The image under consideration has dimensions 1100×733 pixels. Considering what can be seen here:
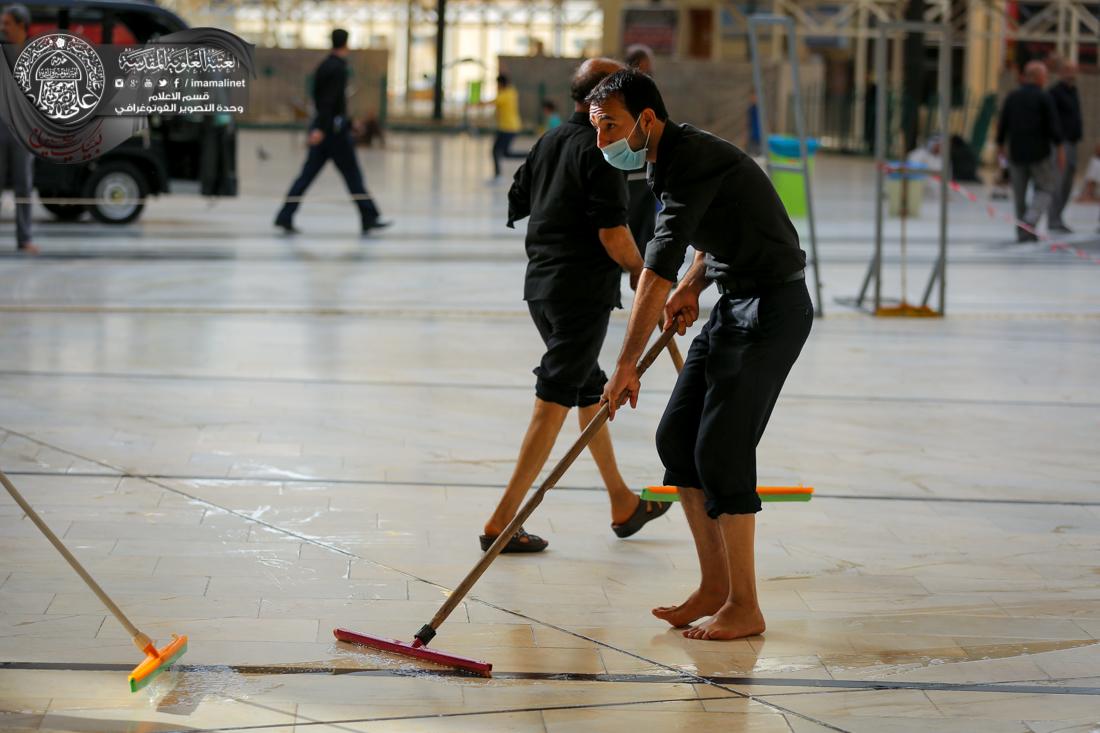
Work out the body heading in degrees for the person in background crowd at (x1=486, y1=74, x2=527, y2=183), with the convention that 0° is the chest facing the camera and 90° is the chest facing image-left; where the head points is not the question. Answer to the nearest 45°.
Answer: approximately 90°

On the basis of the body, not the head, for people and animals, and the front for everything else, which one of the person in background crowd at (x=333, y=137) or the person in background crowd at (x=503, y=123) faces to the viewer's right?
the person in background crowd at (x=333, y=137)

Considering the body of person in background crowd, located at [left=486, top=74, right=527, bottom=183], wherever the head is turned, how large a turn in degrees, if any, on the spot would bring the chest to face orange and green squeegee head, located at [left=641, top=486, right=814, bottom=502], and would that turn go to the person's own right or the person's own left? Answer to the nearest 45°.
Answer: approximately 90° to the person's own left

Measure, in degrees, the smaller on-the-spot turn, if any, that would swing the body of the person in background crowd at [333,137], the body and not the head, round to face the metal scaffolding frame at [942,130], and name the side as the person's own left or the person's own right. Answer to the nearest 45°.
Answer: approximately 45° to the person's own right

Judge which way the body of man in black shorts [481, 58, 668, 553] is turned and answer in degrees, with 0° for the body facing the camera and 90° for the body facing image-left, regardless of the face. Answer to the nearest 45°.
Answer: approximately 225°

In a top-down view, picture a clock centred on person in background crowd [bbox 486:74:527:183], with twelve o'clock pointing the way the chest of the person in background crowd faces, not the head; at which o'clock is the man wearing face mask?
The man wearing face mask is roughly at 9 o'clock from the person in background crowd.

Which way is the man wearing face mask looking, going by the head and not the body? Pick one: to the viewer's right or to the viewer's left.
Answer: to the viewer's left

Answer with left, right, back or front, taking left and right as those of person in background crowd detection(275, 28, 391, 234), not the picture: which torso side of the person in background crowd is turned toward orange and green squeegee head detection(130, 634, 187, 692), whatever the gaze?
right

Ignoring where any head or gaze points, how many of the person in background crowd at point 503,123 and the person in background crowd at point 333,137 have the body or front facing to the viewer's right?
1
